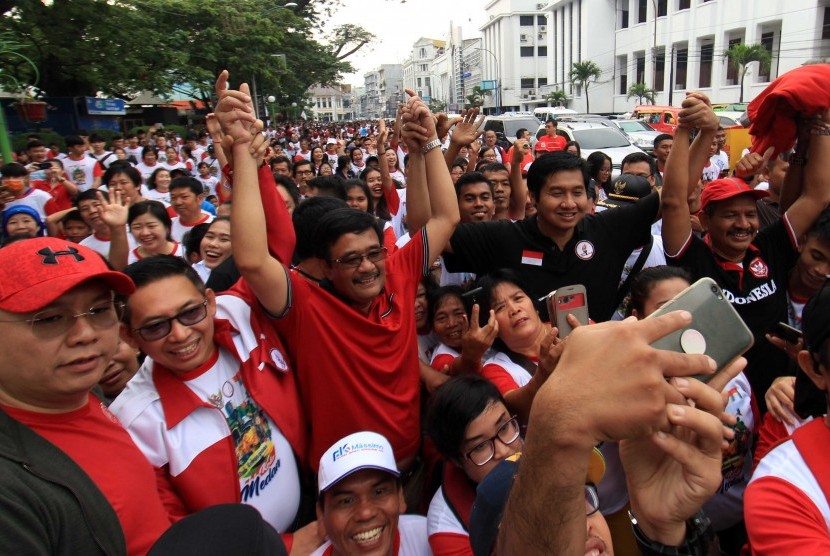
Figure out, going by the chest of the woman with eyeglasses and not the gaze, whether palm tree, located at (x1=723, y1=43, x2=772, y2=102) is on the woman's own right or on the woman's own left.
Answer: on the woman's own left

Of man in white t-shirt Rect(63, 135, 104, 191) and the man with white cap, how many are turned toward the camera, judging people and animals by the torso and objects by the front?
2

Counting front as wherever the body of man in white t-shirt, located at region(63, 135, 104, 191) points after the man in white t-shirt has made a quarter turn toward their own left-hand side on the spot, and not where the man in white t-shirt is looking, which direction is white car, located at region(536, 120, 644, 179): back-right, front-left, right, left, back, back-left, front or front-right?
front

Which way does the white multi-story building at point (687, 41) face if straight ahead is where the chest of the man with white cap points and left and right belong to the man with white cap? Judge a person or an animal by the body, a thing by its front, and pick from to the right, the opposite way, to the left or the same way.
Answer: to the right

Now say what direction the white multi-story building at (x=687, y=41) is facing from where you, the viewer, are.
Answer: facing the viewer and to the left of the viewer

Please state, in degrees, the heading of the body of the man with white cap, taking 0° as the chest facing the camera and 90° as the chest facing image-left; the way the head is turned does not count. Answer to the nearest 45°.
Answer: approximately 0°

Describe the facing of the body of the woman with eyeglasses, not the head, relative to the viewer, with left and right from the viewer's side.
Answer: facing the viewer and to the right of the viewer

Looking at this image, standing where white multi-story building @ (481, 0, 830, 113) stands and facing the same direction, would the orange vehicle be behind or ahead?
ahead

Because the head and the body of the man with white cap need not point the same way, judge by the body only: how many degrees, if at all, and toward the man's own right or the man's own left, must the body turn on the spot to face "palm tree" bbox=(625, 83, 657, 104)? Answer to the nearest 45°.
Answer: approximately 135° to the man's own left
